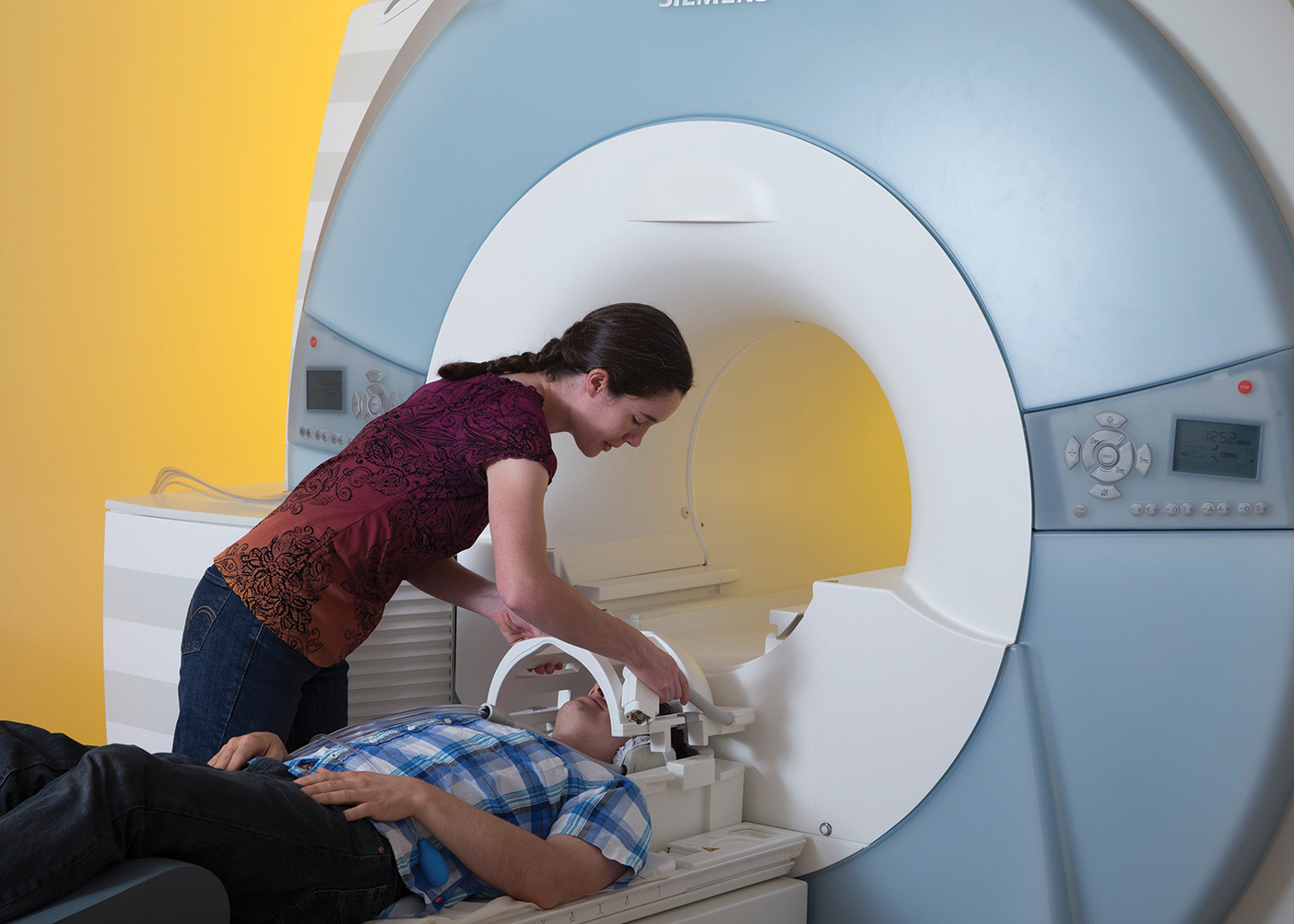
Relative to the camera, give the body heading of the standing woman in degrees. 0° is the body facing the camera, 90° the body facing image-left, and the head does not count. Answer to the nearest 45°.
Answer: approximately 270°

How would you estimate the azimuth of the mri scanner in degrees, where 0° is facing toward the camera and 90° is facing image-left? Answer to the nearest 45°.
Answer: approximately 45°
